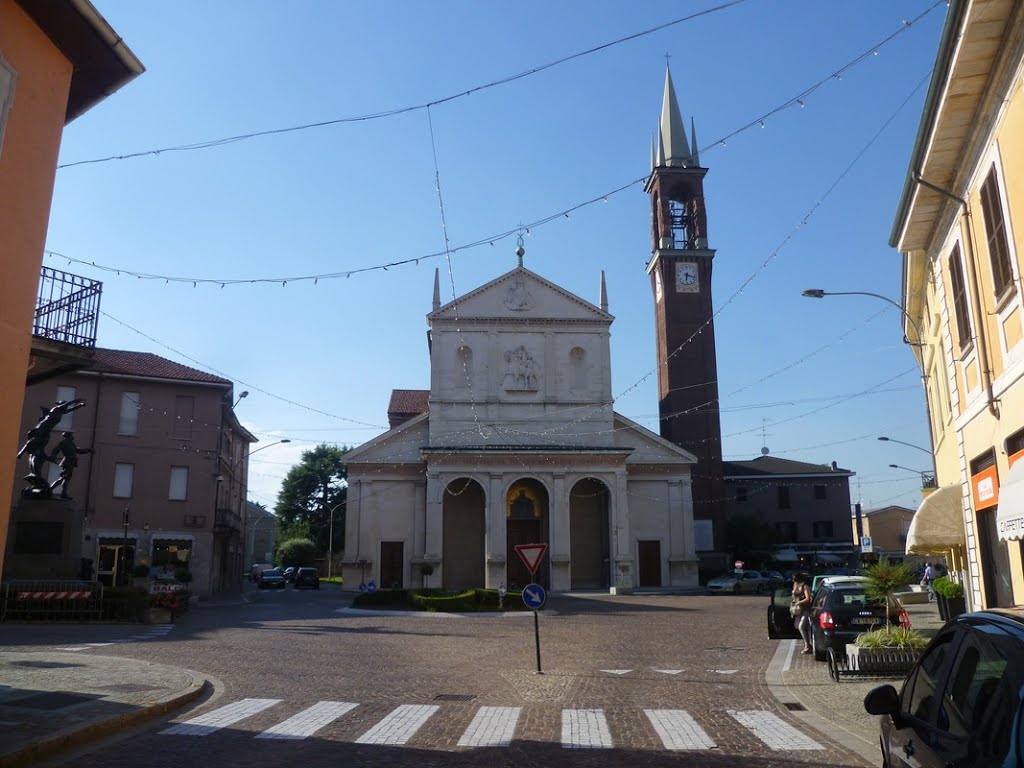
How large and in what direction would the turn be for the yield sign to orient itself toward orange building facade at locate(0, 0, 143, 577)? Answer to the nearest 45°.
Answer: approximately 45° to its right

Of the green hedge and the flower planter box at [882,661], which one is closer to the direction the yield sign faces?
the flower planter box

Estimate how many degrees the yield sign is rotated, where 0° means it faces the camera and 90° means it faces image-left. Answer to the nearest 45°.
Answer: approximately 0°

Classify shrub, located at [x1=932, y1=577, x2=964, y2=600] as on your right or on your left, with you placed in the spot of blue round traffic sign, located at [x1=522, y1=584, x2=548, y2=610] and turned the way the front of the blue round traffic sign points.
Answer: on your left

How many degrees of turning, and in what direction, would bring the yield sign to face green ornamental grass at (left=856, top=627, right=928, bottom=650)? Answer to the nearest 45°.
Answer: approximately 45° to its left

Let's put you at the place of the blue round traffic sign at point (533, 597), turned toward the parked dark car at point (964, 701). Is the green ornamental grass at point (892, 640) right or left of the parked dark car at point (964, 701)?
left

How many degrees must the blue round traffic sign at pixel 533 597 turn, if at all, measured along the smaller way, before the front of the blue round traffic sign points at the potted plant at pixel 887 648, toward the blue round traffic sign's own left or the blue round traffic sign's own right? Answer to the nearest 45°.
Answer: approximately 45° to the blue round traffic sign's own left

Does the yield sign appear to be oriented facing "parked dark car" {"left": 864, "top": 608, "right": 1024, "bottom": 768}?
yes

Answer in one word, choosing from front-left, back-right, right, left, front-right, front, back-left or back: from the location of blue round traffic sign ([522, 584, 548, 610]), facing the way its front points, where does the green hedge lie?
back

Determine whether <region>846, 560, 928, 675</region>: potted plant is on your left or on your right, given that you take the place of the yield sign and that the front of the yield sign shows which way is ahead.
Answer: on your left

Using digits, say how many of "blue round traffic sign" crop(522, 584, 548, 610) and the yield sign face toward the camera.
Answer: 2

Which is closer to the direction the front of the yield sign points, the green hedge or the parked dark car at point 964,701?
the parked dark car
